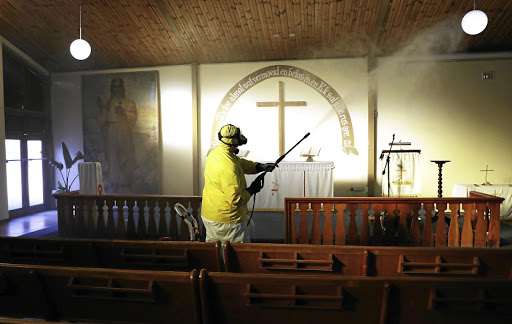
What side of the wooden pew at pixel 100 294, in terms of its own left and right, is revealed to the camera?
back

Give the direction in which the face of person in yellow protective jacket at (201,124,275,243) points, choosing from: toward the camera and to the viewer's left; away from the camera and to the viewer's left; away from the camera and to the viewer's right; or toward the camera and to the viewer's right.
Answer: away from the camera and to the viewer's right

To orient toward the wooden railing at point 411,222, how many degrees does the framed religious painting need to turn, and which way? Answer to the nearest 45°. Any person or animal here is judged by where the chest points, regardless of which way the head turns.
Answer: approximately 45° to its left

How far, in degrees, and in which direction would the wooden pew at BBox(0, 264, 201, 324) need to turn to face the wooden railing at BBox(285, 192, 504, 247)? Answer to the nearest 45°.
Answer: approximately 90° to its right

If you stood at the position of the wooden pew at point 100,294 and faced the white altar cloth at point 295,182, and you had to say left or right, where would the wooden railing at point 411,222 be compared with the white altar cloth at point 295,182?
right

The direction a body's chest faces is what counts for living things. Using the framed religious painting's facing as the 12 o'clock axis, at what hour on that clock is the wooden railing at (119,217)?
The wooden railing is roughly at 12 o'clock from the framed religious painting.

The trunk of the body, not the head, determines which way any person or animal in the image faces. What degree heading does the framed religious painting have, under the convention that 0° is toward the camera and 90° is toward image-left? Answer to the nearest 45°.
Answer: approximately 0°

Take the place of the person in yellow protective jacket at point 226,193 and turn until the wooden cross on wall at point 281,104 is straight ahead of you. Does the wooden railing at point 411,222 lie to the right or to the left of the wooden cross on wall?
right

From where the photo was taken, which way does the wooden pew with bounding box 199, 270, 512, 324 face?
away from the camera

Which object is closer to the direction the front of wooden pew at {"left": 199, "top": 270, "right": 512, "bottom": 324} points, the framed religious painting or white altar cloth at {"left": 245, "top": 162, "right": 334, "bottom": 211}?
the white altar cloth

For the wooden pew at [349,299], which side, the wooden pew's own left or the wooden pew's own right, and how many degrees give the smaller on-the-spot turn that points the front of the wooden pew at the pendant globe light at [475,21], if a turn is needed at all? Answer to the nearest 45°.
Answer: approximately 45° to the wooden pew's own right
